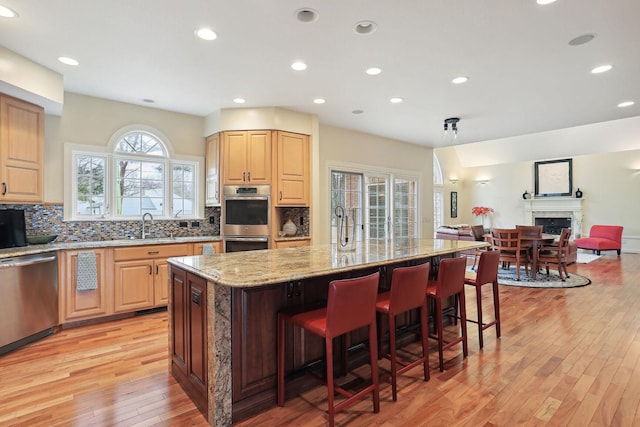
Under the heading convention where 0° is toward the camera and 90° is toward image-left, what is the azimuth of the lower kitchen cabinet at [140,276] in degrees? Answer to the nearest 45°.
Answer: approximately 315°

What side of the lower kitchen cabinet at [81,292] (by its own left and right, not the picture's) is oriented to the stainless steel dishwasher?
right

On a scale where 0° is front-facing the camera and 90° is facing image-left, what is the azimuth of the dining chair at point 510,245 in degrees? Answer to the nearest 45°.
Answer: approximately 225°

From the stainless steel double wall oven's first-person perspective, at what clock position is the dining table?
The dining table is roughly at 9 o'clock from the stainless steel double wall oven.

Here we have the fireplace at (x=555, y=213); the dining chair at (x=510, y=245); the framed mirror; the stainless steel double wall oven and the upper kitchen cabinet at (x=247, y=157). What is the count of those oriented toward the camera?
4

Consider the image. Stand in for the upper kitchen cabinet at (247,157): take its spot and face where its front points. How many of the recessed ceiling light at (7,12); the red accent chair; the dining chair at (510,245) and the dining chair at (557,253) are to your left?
3

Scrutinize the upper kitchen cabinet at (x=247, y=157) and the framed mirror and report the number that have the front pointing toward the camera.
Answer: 2

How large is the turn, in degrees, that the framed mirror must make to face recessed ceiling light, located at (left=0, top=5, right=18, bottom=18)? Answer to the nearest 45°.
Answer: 0° — it already faces it

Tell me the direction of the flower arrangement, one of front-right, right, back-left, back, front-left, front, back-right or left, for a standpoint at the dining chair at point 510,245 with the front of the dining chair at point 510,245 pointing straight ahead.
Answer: front-left

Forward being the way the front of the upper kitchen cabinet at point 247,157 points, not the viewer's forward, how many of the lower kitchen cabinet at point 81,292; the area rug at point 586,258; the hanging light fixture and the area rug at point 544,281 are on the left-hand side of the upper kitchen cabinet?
3
